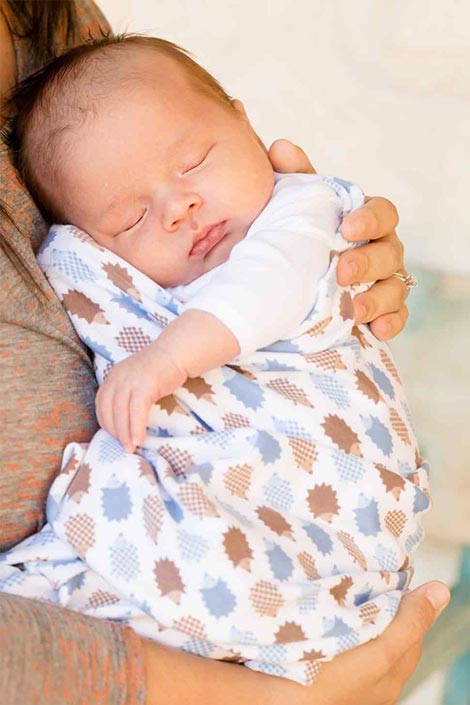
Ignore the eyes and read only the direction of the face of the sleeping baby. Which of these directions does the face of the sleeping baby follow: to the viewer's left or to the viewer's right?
to the viewer's right

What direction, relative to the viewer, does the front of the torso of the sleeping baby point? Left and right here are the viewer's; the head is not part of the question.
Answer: facing the viewer
